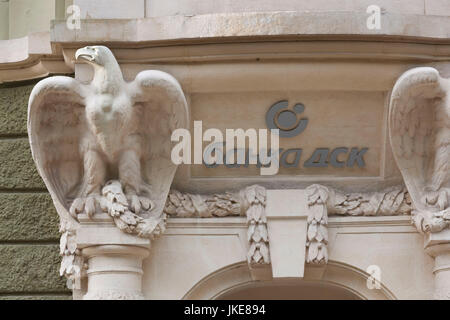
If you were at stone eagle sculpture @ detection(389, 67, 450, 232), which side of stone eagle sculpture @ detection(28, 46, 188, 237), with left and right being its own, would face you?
left

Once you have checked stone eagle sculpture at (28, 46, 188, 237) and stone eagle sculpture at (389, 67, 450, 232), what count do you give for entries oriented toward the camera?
2

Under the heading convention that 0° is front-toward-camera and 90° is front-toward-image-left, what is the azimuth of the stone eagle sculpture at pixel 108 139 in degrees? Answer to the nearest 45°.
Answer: approximately 0°

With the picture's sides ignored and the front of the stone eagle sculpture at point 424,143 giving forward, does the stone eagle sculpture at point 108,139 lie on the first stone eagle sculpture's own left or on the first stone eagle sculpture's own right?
on the first stone eagle sculpture's own right
